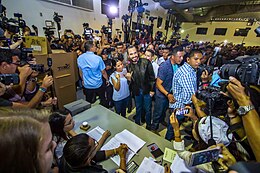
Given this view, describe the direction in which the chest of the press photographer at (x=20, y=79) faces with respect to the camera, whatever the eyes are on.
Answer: to the viewer's right

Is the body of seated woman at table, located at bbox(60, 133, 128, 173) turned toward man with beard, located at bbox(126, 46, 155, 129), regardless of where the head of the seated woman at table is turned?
yes

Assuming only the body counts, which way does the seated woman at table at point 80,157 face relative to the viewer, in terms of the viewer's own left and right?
facing away from the viewer and to the right of the viewer

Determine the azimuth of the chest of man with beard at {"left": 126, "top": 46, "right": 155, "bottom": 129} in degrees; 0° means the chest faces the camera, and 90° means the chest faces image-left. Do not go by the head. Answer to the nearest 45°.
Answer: approximately 0°

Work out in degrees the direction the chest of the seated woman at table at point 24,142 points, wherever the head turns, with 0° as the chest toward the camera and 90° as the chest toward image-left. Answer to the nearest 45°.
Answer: approximately 270°

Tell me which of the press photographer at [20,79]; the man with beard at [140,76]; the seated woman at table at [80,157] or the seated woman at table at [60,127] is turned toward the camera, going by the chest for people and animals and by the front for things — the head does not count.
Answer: the man with beard

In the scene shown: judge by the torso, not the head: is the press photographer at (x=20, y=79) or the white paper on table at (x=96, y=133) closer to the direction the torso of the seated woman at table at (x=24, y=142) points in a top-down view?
the white paper on table

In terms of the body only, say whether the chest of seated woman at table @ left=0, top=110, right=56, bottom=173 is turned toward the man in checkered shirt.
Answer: yes

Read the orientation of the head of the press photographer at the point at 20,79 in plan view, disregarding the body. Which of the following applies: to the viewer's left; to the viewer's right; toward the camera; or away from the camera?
to the viewer's right

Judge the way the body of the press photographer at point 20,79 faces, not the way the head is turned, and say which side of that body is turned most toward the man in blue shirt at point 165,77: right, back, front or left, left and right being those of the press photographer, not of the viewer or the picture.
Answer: front

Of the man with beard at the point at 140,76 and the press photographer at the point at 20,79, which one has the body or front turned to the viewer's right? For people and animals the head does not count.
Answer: the press photographer

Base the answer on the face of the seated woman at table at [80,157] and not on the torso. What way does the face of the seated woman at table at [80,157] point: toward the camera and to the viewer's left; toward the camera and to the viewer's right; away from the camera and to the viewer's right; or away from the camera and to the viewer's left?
away from the camera and to the viewer's right
